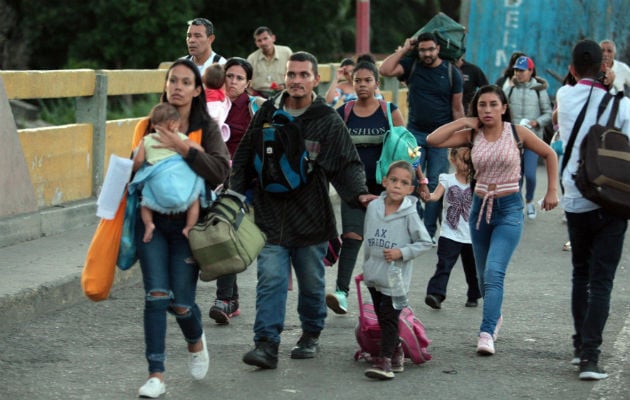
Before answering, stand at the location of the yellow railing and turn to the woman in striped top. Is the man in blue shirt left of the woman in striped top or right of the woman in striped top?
left

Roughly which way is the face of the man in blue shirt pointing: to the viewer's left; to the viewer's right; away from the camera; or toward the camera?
toward the camera

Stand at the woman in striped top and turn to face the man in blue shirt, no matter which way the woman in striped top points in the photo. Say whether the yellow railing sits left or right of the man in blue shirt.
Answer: left

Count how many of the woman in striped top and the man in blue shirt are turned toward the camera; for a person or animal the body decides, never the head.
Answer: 2

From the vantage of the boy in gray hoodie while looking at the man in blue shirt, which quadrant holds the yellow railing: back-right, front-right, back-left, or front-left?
front-left

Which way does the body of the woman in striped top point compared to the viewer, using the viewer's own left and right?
facing the viewer

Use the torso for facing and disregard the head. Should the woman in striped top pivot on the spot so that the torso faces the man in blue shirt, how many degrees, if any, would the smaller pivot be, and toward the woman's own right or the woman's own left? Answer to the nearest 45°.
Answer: approximately 180°

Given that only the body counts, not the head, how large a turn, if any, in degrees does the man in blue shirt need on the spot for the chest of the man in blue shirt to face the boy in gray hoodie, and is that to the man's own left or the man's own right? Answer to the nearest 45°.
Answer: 0° — they already face them

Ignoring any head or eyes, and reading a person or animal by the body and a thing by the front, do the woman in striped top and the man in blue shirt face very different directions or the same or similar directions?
same or similar directions

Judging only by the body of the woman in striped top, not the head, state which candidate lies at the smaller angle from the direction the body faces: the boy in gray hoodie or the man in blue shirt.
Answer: the boy in gray hoodie

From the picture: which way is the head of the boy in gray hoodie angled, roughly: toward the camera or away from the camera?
toward the camera

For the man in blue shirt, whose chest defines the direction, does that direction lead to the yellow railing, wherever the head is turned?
no

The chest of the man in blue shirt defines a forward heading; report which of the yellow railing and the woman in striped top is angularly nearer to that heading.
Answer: the woman in striped top

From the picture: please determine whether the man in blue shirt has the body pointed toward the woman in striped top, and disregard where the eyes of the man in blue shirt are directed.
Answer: yes

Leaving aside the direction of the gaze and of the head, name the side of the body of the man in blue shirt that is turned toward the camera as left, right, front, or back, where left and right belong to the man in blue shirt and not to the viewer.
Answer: front

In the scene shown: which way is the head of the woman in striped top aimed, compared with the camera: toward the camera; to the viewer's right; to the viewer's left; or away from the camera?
toward the camera
